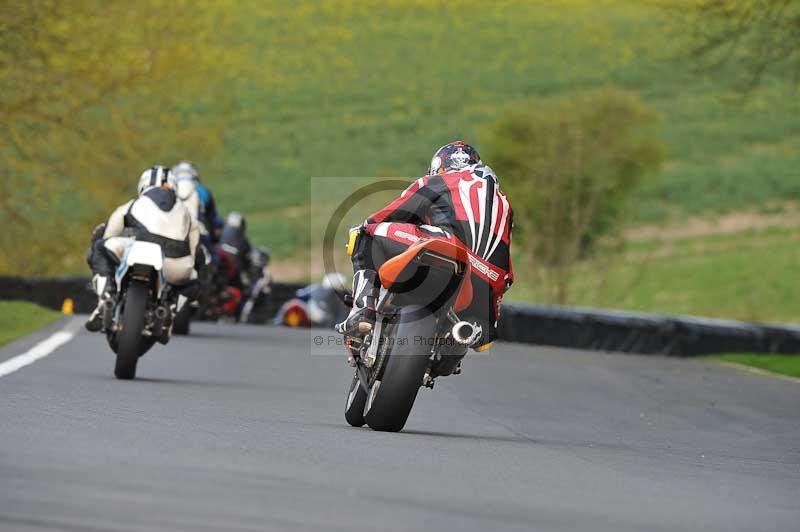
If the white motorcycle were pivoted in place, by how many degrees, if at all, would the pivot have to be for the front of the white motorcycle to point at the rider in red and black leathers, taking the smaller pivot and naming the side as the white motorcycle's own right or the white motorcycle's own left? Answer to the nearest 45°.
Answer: approximately 135° to the white motorcycle's own right

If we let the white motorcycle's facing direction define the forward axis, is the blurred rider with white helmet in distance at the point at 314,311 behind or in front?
in front

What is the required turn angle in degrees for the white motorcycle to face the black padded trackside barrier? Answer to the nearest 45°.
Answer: approximately 45° to its right

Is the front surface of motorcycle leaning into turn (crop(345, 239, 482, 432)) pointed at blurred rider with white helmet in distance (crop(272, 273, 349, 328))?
yes

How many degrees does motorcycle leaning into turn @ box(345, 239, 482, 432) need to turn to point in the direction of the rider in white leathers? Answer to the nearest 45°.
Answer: approximately 45° to its left

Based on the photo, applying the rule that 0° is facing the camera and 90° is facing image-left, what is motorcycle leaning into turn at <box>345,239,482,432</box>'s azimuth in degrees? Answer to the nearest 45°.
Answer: approximately 180°

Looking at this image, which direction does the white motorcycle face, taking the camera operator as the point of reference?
facing away from the viewer

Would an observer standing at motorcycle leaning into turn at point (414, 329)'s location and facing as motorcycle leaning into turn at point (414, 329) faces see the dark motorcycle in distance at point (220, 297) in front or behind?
in front

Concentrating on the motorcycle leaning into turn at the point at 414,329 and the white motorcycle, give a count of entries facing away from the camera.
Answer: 2
